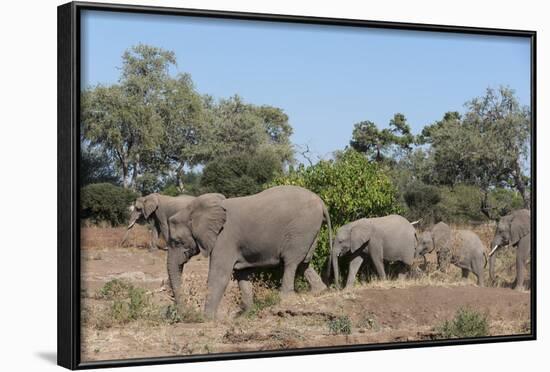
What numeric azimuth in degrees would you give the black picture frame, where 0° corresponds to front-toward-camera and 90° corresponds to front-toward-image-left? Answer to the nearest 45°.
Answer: approximately 315°
